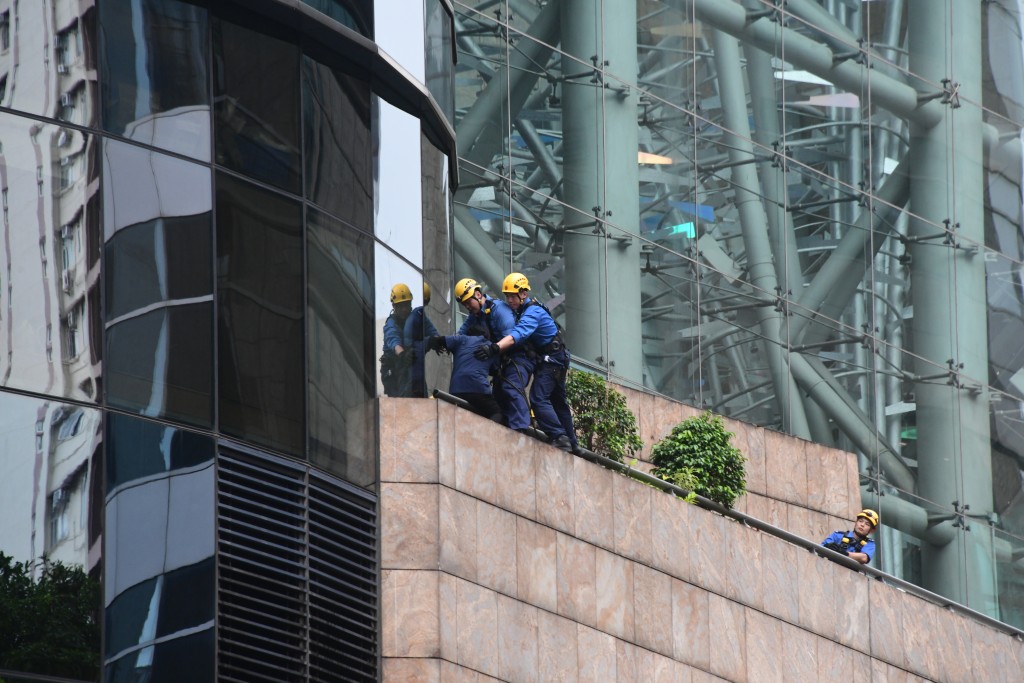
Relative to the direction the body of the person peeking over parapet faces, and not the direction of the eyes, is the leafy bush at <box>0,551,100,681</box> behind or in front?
in front

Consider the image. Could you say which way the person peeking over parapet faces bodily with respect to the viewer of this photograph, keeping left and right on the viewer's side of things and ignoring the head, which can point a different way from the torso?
facing the viewer and to the left of the viewer

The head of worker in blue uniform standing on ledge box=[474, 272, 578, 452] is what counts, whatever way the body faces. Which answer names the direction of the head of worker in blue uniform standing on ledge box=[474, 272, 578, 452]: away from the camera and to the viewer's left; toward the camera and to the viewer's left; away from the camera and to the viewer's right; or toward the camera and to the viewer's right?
toward the camera and to the viewer's left
